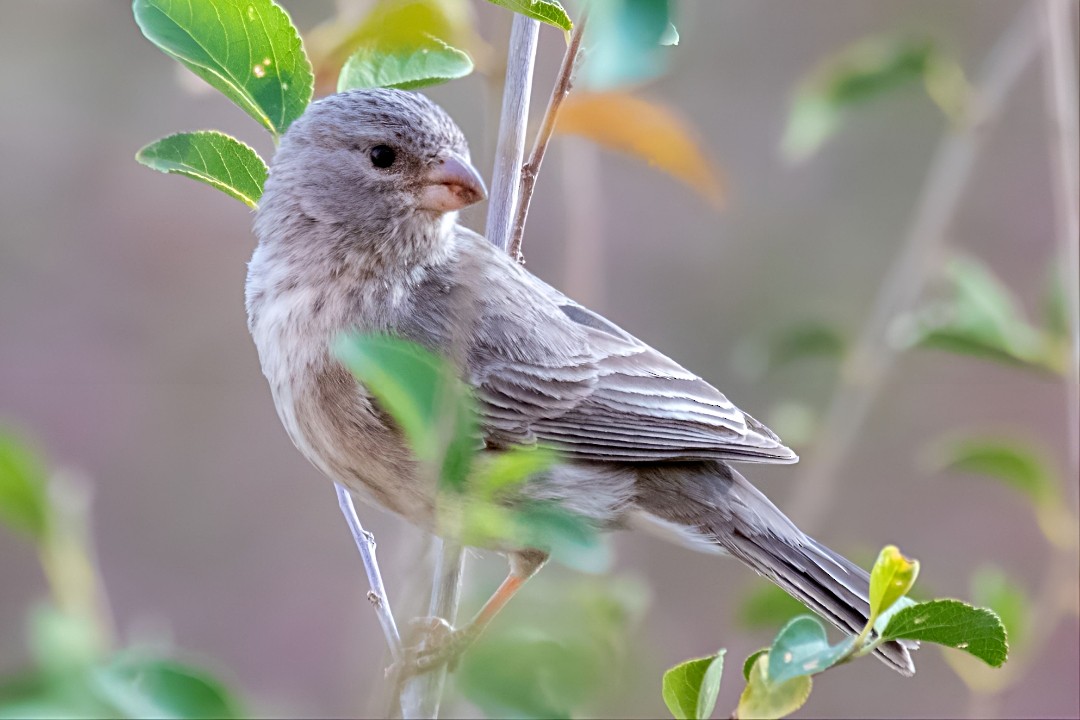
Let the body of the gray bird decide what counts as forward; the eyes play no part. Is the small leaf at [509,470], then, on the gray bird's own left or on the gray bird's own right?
on the gray bird's own left

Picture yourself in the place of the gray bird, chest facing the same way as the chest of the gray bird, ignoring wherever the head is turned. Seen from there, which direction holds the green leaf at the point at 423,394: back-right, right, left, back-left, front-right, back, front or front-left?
left

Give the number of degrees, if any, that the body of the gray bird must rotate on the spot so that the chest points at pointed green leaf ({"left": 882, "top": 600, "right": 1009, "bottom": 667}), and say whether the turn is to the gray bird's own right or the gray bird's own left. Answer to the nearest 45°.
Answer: approximately 135° to the gray bird's own left

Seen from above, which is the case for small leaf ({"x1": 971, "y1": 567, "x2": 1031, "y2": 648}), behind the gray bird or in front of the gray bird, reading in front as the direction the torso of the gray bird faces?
behind

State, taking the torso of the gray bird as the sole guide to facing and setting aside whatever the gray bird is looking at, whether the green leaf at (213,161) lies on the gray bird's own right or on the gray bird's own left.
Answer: on the gray bird's own right

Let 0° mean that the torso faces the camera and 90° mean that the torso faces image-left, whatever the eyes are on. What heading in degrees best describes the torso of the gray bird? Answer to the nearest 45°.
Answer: approximately 90°

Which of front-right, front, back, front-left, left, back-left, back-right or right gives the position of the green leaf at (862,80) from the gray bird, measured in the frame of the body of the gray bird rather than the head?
back

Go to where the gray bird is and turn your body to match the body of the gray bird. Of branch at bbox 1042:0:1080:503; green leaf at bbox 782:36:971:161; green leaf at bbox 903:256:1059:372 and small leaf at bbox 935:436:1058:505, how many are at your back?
4

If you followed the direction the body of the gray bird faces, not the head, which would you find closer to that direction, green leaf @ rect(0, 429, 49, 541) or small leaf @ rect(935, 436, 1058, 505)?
the green leaf

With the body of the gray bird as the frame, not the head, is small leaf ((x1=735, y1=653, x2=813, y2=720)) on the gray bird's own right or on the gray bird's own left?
on the gray bird's own left
